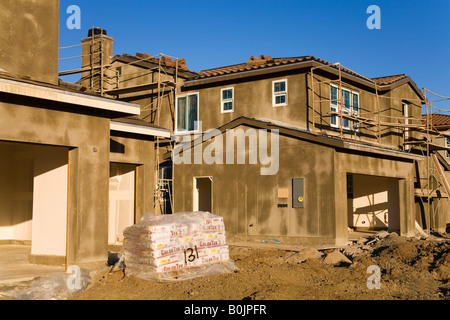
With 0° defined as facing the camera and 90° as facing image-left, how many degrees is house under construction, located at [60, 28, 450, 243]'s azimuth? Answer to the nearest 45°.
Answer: approximately 315°
